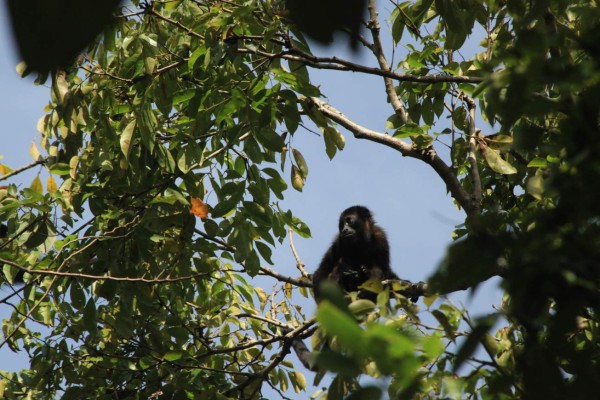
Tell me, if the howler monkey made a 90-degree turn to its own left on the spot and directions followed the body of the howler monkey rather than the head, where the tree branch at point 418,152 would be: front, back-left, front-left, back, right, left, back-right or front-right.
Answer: front-right

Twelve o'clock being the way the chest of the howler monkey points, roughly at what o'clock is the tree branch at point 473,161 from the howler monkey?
The tree branch is roughly at 10 o'clock from the howler monkey.

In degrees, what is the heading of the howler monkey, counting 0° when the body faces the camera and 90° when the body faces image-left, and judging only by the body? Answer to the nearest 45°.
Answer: approximately 45°
